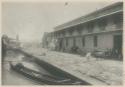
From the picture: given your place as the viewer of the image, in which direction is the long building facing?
facing the viewer and to the left of the viewer
